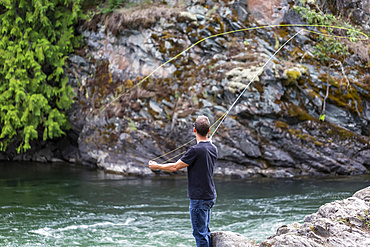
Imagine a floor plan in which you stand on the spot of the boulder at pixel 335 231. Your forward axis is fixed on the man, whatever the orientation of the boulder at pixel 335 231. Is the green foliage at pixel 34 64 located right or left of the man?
right

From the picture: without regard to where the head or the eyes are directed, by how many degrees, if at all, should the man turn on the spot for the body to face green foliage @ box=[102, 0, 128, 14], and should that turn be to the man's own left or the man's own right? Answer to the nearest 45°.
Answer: approximately 45° to the man's own right

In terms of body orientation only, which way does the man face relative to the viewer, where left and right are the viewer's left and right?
facing away from the viewer and to the left of the viewer

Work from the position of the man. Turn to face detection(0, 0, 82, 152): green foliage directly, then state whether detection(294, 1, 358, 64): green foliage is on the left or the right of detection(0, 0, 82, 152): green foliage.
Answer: right

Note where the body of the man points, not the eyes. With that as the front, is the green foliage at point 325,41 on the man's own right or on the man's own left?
on the man's own right

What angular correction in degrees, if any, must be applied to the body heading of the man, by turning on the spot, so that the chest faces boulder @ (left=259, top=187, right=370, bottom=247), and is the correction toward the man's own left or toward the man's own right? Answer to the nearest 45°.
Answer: approximately 135° to the man's own right
